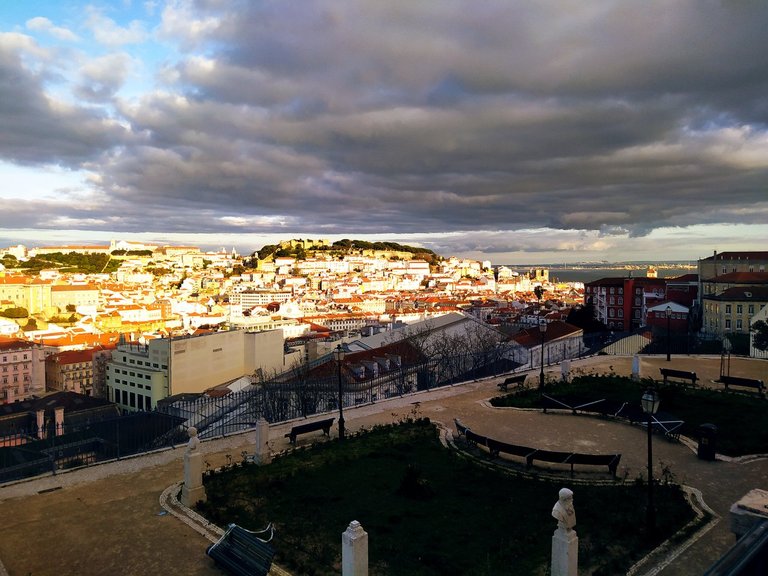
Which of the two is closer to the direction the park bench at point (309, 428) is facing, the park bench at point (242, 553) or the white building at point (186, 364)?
the white building

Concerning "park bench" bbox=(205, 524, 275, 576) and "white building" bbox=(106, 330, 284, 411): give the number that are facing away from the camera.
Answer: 0

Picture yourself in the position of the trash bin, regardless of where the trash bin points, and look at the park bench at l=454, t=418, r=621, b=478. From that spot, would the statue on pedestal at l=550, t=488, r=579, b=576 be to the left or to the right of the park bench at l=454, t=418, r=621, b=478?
left

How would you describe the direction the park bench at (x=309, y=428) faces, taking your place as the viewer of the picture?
facing away from the viewer and to the left of the viewer

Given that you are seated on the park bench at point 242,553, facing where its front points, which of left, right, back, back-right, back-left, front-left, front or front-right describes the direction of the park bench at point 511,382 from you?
back

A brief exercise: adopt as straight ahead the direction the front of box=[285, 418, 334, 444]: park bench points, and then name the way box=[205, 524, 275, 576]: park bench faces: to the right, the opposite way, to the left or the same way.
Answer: to the left

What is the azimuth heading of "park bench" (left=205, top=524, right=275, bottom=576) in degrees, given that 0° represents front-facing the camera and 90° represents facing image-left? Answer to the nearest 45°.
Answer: approximately 45°

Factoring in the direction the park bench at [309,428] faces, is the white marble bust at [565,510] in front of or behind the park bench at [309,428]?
behind

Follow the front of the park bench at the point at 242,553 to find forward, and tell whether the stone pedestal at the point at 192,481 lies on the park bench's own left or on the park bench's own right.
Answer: on the park bench's own right

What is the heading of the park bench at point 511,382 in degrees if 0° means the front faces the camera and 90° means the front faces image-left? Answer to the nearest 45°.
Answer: approximately 135°

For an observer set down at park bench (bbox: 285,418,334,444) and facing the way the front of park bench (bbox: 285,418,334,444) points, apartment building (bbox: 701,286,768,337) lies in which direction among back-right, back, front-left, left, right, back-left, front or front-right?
right

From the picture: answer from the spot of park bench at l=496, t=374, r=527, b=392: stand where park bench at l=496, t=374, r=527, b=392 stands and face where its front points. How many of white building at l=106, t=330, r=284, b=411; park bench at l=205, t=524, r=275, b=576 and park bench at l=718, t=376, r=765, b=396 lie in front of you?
1

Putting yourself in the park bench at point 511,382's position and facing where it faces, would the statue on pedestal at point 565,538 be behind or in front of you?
behind

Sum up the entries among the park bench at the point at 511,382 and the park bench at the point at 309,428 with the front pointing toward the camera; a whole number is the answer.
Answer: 0
